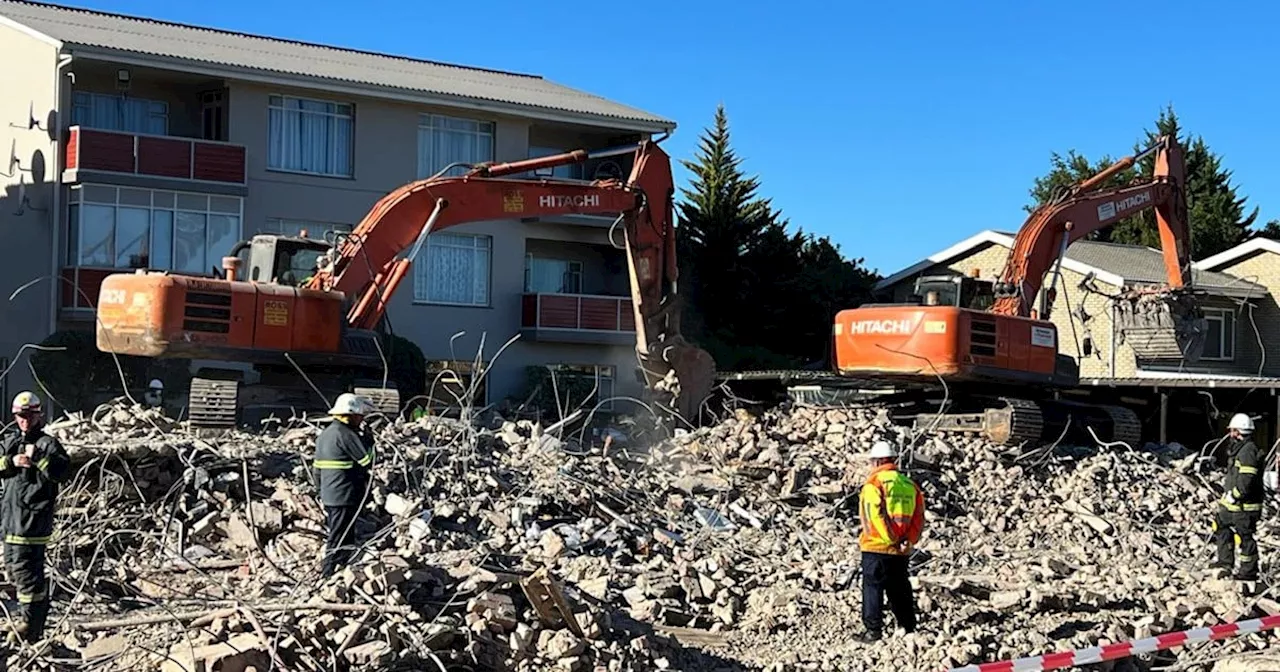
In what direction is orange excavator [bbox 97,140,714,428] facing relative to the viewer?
to the viewer's right

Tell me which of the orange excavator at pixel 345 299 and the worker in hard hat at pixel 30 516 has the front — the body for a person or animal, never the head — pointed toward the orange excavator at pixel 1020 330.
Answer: the orange excavator at pixel 345 299

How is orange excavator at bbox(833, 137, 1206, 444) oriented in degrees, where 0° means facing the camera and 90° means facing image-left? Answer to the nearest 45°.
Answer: approximately 225°

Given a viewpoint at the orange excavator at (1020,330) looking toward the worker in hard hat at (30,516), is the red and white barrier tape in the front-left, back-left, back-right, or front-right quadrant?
front-left

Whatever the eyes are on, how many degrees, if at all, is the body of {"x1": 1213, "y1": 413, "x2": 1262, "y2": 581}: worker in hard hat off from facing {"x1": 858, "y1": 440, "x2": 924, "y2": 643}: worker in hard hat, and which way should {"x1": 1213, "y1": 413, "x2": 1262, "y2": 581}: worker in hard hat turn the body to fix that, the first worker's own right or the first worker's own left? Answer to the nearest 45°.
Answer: approximately 45° to the first worker's own left

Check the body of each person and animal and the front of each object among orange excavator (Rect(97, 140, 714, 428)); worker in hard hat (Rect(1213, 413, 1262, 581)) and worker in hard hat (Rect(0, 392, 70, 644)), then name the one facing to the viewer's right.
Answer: the orange excavator

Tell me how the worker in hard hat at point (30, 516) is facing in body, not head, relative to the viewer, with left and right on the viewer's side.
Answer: facing the viewer and to the left of the viewer

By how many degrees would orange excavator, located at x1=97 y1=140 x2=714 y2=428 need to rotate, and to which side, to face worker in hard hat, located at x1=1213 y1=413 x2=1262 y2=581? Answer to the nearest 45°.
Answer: approximately 45° to its right

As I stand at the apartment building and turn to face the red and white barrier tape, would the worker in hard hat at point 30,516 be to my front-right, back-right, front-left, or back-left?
front-right

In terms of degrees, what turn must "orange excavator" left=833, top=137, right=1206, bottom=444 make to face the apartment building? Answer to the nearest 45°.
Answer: approximately 135° to its left

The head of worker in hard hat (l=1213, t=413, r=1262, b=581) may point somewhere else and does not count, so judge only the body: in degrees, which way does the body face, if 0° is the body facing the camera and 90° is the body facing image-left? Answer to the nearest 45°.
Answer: approximately 90°

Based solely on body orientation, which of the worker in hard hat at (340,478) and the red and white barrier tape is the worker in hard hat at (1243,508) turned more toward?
the worker in hard hat

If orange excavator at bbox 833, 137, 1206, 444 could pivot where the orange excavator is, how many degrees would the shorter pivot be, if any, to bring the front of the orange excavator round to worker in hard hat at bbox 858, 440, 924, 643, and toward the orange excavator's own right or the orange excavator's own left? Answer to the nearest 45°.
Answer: approximately 135° to the orange excavator's own right

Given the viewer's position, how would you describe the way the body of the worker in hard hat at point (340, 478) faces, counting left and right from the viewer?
facing away from the viewer and to the right of the viewer

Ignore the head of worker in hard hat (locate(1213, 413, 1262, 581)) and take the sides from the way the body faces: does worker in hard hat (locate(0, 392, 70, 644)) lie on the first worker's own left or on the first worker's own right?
on the first worker's own left

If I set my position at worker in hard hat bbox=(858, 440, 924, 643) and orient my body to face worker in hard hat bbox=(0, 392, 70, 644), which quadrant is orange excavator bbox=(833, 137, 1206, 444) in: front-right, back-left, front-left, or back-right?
back-right
